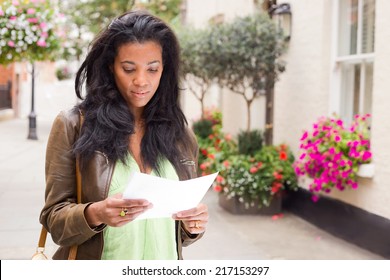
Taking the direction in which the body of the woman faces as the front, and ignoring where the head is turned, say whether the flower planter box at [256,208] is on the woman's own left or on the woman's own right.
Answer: on the woman's own left

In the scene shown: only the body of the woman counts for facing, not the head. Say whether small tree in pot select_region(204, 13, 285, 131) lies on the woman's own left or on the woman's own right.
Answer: on the woman's own left

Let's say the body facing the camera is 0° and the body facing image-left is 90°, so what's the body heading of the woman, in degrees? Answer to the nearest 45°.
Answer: approximately 315°

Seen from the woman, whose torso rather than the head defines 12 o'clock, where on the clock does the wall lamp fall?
The wall lamp is roughly at 8 o'clock from the woman.

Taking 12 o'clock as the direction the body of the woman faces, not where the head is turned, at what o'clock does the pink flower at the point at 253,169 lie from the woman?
The pink flower is roughly at 8 o'clock from the woman.
